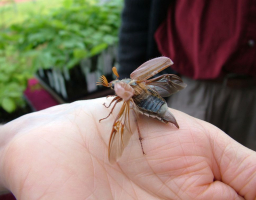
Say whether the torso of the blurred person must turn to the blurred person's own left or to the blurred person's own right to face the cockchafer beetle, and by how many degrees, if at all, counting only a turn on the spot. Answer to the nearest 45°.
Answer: approximately 45° to the blurred person's own right

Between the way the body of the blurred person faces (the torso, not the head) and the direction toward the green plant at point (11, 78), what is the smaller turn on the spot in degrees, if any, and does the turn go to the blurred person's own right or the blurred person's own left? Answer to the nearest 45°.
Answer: approximately 90° to the blurred person's own right

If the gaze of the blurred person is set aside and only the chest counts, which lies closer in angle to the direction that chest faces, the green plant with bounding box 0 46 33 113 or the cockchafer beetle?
the cockchafer beetle

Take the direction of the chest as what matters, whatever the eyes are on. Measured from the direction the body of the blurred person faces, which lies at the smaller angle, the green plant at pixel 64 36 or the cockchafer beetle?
the cockchafer beetle

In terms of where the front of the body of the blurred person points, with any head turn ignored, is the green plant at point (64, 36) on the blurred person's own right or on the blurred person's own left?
on the blurred person's own right

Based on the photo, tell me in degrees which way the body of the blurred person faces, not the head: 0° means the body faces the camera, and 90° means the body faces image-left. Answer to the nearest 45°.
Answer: approximately 0°
